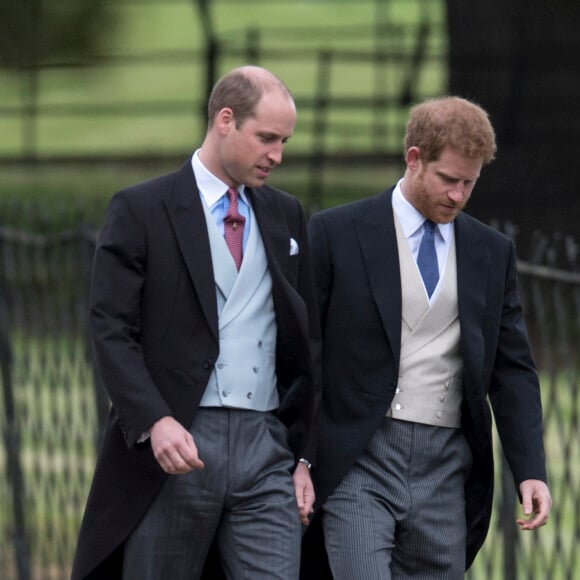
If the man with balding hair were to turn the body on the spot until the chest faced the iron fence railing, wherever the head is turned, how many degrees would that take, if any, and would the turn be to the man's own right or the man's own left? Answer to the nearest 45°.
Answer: approximately 135° to the man's own left

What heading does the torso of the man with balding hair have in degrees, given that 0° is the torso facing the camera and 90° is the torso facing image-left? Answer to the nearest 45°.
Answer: approximately 315°
